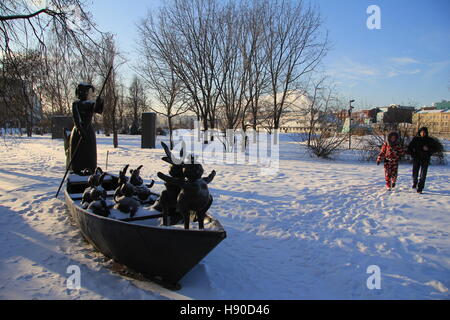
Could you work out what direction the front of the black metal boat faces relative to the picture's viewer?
facing the viewer and to the right of the viewer

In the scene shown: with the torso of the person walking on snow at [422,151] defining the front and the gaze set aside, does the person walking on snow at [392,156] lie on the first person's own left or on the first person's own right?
on the first person's own right

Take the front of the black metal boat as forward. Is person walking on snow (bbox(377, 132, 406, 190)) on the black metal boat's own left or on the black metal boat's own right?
on the black metal boat's own left

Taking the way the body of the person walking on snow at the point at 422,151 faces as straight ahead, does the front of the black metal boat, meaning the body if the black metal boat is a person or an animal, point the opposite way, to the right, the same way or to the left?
to the left

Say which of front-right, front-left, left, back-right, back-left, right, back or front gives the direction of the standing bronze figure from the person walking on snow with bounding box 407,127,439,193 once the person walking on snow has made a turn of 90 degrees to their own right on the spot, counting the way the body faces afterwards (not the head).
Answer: front-left

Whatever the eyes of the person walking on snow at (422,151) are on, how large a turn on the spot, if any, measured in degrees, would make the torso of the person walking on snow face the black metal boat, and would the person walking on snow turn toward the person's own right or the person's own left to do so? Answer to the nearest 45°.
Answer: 0° — they already face it

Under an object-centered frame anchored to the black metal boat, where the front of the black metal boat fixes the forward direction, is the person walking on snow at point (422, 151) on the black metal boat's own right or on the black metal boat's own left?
on the black metal boat's own left

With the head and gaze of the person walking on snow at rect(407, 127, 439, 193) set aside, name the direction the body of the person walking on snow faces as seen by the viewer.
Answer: toward the camera

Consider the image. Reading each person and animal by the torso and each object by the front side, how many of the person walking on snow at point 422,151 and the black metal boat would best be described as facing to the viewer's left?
0

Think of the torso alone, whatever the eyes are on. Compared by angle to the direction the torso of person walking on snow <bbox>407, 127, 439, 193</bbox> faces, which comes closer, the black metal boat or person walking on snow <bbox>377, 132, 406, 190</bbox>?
the black metal boat
